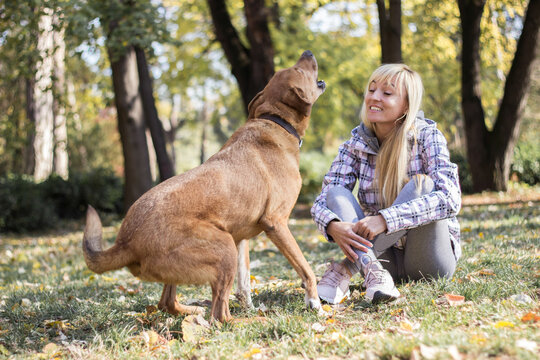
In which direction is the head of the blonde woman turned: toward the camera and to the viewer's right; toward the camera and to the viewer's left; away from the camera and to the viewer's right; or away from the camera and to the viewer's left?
toward the camera and to the viewer's left

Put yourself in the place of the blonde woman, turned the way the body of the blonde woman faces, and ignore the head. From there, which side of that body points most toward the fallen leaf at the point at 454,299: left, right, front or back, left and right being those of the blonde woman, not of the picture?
left

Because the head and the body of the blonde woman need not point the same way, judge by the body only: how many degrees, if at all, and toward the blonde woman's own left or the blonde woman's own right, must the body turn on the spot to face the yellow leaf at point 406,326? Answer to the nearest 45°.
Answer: approximately 45° to the blonde woman's own left

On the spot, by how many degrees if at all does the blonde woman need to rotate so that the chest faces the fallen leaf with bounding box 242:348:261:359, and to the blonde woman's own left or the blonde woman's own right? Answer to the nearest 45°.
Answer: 0° — they already face it

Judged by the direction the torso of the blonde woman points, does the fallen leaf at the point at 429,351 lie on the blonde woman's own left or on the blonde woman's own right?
on the blonde woman's own left

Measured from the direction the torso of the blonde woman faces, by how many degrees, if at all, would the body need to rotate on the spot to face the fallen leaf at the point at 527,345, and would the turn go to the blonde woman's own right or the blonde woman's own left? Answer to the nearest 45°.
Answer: approximately 45° to the blonde woman's own left

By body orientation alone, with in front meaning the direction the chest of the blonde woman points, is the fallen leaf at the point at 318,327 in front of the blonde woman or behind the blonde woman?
in front

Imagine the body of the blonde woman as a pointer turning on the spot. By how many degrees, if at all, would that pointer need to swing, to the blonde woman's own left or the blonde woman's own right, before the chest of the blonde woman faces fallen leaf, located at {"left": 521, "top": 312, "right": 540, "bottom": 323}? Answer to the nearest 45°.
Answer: approximately 90° to the blonde woman's own left
